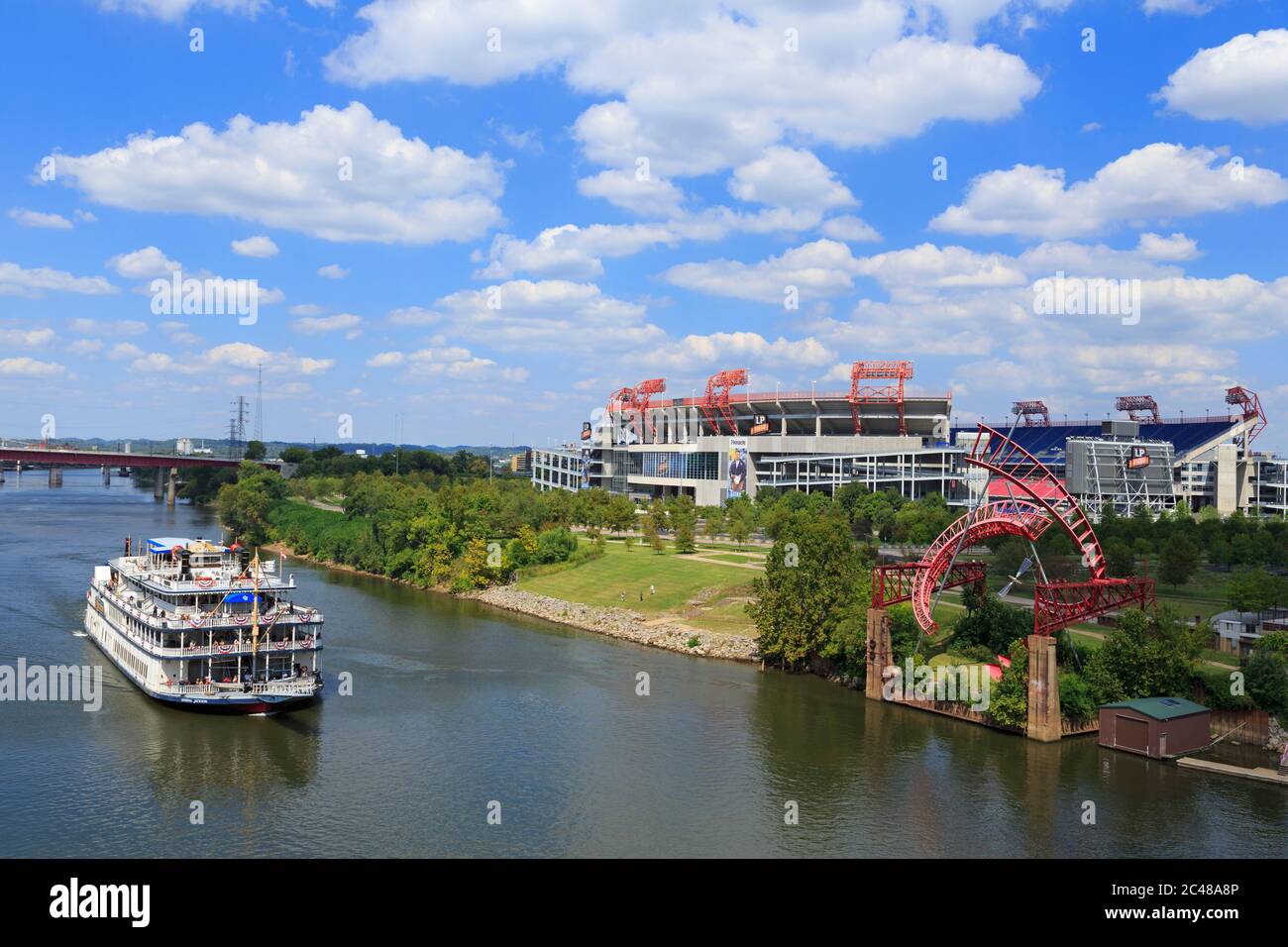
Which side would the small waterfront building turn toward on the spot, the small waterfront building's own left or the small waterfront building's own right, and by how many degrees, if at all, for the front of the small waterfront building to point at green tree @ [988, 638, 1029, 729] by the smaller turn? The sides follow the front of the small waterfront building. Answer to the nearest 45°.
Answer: approximately 45° to the small waterfront building's own right

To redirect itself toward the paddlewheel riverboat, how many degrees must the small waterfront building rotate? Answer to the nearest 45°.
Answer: approximately 45° to its right

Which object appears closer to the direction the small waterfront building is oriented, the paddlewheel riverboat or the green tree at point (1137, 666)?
the paddlewheel riverboat

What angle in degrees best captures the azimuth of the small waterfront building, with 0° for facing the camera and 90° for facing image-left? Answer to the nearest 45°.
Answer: approximately 45°
